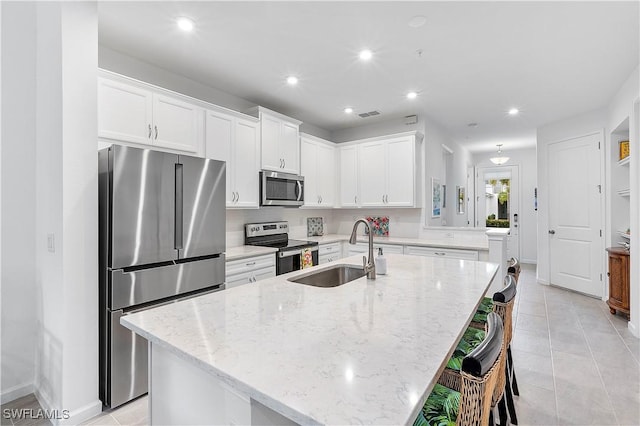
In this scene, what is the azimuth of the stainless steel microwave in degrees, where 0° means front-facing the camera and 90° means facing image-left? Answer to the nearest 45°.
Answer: approximately 315°

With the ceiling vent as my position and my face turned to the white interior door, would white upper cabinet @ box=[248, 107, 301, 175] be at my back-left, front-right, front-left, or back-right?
back-right

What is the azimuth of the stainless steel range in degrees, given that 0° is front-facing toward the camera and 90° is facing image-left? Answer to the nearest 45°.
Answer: approximately 315°

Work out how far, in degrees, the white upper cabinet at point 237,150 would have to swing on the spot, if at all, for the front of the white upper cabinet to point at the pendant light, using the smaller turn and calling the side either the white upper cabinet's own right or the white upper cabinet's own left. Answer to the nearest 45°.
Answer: approximately 45° to the white upper cabinet's own left

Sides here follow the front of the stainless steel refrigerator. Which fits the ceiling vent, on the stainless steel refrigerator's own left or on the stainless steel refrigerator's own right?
on the stainless steel refrigerator's own left

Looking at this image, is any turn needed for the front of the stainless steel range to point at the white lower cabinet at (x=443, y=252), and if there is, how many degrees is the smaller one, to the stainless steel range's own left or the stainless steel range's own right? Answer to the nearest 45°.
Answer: approximately 45° to the stainless steel range's own left

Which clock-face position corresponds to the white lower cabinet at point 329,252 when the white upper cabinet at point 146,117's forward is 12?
The white lower cabinet is roughly at 10 o'clock from the white upper cabinet.
